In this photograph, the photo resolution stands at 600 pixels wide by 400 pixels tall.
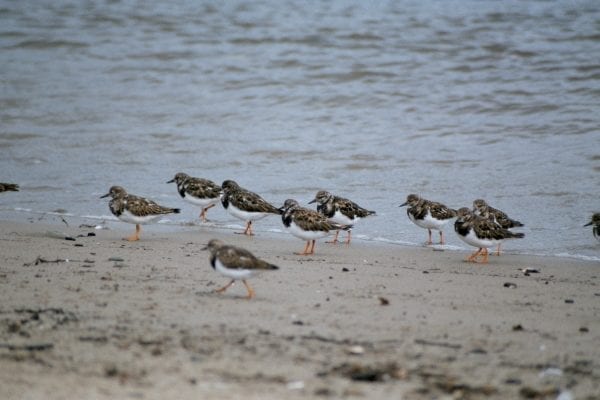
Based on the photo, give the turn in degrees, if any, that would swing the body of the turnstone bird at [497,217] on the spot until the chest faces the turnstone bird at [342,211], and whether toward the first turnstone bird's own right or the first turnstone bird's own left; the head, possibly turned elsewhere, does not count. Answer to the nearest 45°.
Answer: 0° — it already faces it

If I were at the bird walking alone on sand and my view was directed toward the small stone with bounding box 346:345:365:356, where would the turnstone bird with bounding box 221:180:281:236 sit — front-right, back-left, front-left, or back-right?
back-left

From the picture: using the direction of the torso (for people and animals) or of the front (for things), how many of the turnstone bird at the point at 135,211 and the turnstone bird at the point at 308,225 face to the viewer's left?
2

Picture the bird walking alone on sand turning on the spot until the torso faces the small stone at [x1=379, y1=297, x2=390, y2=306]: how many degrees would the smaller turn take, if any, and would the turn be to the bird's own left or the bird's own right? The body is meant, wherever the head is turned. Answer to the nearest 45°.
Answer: approximately 180°

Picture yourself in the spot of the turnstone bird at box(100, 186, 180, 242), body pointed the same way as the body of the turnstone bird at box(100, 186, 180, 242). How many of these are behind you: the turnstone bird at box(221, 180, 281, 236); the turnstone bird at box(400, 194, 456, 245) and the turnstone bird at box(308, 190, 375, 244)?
3

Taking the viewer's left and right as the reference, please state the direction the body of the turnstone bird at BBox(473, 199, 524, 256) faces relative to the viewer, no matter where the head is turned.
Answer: facing to the left of the viewer

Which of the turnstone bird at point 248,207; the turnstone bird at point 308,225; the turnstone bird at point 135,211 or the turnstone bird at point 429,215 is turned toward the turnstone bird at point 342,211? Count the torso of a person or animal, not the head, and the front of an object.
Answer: the turnstone bird at point 429,215

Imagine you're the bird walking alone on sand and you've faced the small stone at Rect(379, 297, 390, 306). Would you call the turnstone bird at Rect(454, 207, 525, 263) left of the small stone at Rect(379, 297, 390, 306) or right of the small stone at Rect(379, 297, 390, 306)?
left

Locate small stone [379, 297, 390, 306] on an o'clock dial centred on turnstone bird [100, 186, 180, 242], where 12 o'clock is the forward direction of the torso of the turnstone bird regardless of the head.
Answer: The small stone is roughly at 8 o'clock from the turnstone bird.

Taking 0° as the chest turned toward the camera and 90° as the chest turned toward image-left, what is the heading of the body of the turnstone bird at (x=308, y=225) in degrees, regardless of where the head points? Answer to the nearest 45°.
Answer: approximately 90°

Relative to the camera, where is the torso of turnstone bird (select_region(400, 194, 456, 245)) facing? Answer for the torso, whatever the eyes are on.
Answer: to the viewer's left

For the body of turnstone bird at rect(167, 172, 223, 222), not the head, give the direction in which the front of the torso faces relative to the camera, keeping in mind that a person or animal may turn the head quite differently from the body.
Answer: to the viewer's left

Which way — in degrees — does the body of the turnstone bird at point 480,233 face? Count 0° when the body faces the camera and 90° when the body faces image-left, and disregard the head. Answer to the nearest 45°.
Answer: approximately 90°
